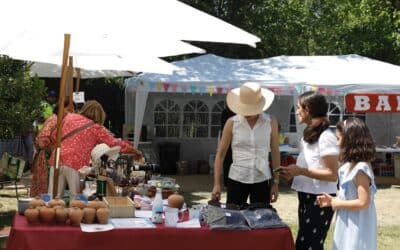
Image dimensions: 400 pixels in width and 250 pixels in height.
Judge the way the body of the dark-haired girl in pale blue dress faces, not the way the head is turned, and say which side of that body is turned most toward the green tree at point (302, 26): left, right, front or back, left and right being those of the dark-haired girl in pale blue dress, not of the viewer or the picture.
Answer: right

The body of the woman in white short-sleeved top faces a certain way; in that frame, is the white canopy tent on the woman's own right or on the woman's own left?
on the woman's own right

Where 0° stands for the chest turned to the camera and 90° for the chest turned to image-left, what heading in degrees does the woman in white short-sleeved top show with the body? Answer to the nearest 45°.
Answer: approximately 90°

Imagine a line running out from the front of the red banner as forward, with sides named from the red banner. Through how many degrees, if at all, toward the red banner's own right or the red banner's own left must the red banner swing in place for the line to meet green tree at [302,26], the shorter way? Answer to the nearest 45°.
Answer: approximately 180°

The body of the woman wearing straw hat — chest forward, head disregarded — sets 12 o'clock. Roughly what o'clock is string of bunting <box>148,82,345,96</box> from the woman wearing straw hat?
The string of bunting is roughly at 6 o'clock from the woman wearing straw hat.

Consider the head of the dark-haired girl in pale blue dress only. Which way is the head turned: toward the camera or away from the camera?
away from the camera

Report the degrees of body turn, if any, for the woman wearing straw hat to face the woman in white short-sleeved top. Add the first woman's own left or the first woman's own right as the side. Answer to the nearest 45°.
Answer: approximately 45° to the first woman's own left

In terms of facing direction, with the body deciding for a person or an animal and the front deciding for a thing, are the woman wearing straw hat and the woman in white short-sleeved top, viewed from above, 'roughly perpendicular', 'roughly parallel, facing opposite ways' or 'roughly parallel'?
roughly perpendicular

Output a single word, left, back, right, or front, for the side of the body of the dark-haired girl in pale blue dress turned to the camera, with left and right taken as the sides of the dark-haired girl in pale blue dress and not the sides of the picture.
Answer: left

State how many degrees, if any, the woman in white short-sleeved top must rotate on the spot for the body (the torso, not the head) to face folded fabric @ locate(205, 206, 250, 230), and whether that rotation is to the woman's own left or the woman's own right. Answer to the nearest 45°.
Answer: approximately 45° to the woman's own left

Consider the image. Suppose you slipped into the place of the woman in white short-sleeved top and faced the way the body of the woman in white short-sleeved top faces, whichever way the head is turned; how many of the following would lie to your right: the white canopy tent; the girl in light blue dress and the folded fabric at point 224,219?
1

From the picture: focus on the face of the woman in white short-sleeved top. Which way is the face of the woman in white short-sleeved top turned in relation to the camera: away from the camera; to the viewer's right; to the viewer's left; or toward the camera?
to the viewer's left
